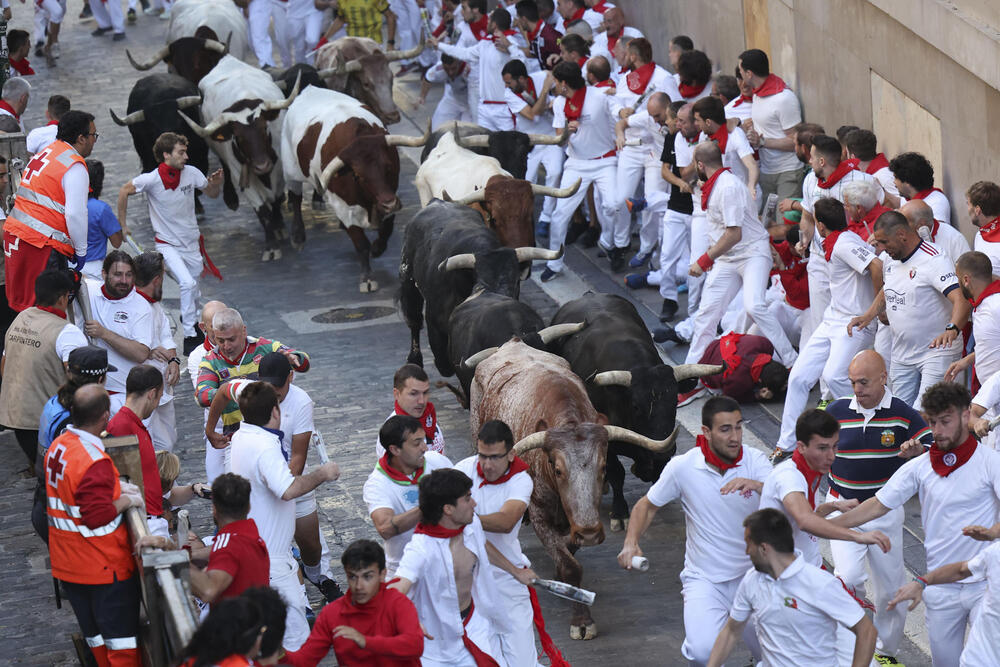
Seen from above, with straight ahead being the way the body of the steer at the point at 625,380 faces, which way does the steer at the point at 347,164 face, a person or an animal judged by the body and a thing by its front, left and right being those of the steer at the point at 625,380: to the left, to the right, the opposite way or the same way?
the same way

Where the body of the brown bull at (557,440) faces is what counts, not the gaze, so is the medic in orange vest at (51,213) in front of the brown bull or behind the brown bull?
behind

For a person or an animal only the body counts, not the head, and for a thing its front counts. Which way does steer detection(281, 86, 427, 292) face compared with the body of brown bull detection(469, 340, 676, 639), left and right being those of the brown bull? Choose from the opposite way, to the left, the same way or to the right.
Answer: the same way

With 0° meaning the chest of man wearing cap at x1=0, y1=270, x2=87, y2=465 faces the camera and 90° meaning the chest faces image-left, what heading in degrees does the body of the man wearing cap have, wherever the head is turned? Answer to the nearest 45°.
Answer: approximately 225°

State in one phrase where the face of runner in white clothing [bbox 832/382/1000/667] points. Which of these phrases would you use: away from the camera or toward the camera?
toward the camera

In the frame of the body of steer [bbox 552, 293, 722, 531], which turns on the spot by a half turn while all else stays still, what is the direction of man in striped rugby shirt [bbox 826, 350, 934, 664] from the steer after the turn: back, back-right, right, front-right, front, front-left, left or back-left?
back

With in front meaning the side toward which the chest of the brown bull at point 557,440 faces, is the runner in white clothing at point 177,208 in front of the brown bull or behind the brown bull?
behind

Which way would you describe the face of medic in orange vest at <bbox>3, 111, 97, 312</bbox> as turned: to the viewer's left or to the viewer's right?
to the viewer's right

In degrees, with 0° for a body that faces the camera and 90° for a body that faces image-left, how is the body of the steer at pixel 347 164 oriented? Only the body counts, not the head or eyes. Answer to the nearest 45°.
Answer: approximately 315°

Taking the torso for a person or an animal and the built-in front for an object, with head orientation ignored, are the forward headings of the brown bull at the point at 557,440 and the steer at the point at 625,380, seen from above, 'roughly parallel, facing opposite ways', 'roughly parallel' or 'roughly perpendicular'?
roughly parallel

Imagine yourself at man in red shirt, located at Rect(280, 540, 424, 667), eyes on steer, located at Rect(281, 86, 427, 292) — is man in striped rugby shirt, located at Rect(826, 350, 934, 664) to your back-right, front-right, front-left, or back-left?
front-right

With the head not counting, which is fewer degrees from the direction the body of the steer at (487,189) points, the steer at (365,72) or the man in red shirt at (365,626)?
the man in red shirt

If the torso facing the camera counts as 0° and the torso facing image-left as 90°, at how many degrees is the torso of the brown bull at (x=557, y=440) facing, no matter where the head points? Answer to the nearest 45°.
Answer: approximately 315°
